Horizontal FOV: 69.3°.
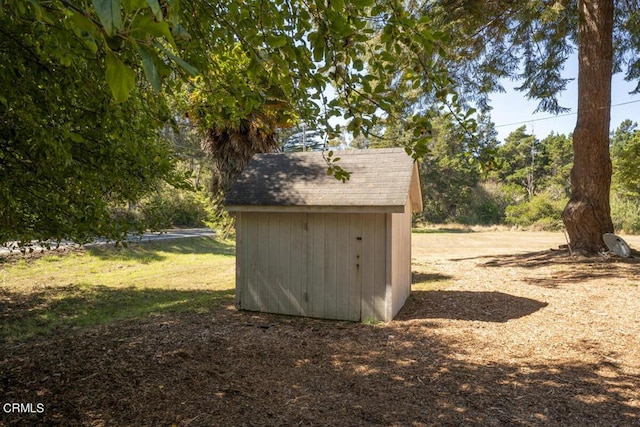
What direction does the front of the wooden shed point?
toward the camera

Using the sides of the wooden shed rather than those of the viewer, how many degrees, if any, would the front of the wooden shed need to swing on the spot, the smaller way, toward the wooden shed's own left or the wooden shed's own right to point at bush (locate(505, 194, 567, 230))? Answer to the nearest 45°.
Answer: approximately 135° to the wooden shed's own left
